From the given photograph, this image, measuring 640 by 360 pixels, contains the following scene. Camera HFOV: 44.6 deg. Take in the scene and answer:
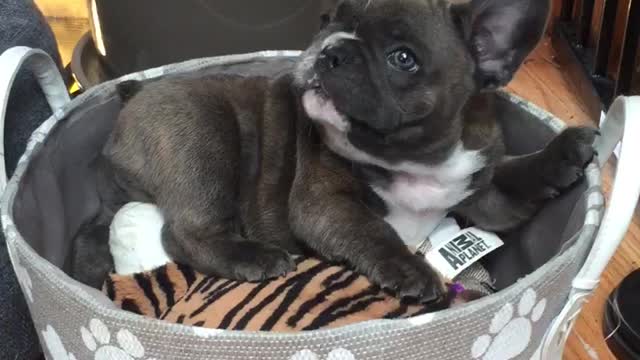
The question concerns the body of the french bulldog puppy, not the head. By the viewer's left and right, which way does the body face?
facing the viewer and to the right of the viewer
